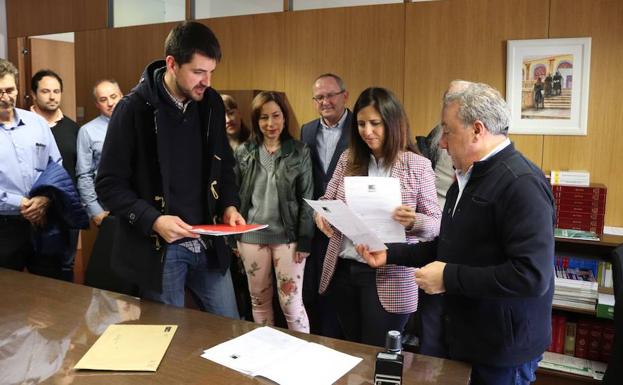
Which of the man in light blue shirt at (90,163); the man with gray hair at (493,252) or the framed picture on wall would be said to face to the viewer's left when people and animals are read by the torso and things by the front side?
the man with gray hair

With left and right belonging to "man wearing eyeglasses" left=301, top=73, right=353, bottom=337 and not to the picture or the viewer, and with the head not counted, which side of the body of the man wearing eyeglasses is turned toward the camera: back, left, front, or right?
front

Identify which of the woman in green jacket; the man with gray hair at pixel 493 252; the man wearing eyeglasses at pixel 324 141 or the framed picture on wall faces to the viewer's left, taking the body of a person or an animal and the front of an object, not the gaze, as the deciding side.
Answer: the man with gray hair

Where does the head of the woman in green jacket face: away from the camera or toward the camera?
toward the camera

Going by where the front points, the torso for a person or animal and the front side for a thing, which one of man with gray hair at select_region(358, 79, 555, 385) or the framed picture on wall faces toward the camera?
the framed picture on wall

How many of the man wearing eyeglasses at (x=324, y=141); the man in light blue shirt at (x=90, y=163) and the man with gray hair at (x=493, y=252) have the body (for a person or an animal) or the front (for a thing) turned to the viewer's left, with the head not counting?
1

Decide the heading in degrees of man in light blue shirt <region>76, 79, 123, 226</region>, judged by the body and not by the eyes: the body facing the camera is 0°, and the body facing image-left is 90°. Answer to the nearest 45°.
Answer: approximately 315°

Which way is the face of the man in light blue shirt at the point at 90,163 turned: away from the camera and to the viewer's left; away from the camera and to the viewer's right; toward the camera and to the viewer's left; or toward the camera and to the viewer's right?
toward the camera and to the viewer's right

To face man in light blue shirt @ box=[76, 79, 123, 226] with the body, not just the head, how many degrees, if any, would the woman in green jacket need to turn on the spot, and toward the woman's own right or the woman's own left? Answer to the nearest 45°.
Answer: approximately 135° to the woman's own right

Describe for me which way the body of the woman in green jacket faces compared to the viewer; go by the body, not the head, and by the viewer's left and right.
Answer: facing the viewer

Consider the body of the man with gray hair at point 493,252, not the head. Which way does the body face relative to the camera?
to the viewer's left

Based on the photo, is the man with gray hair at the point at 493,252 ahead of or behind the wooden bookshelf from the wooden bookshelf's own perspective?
ahead

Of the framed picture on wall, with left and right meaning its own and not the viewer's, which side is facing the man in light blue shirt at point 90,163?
right

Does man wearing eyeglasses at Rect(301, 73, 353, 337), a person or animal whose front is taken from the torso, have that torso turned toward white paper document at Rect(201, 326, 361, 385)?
yes
